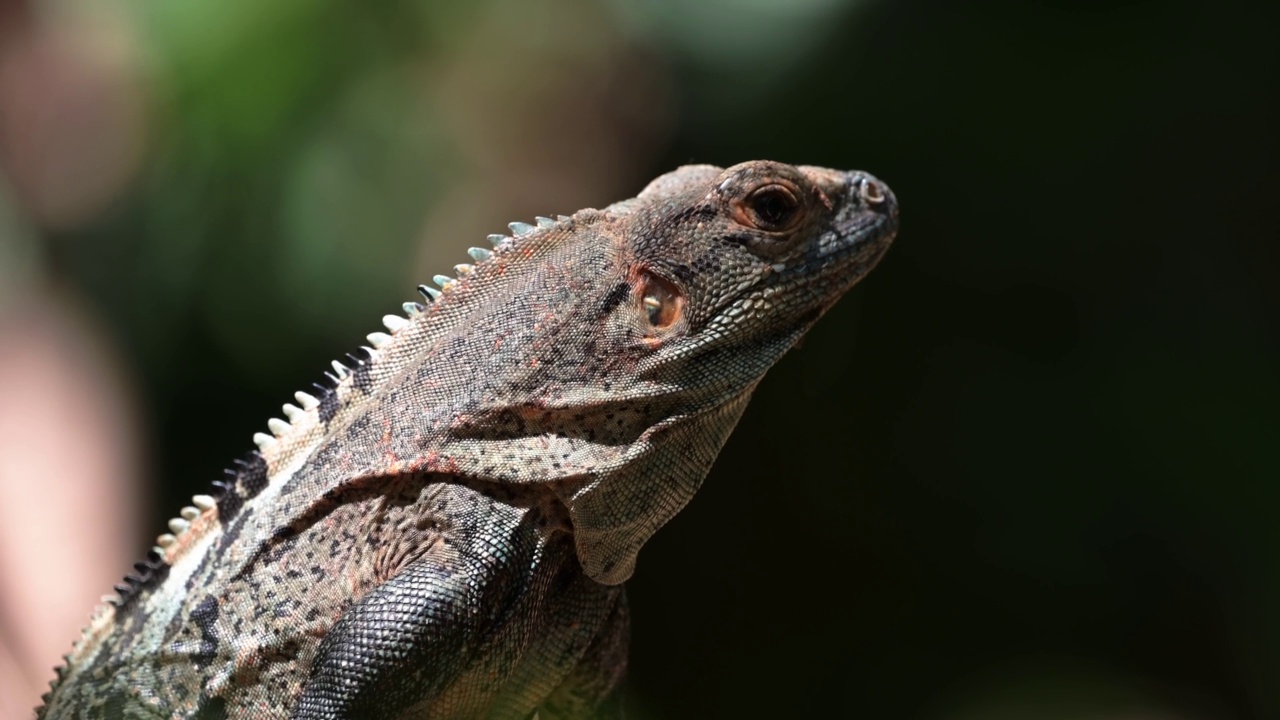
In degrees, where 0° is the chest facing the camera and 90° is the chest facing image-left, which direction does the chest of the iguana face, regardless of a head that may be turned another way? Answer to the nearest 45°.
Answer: approximately 270°
